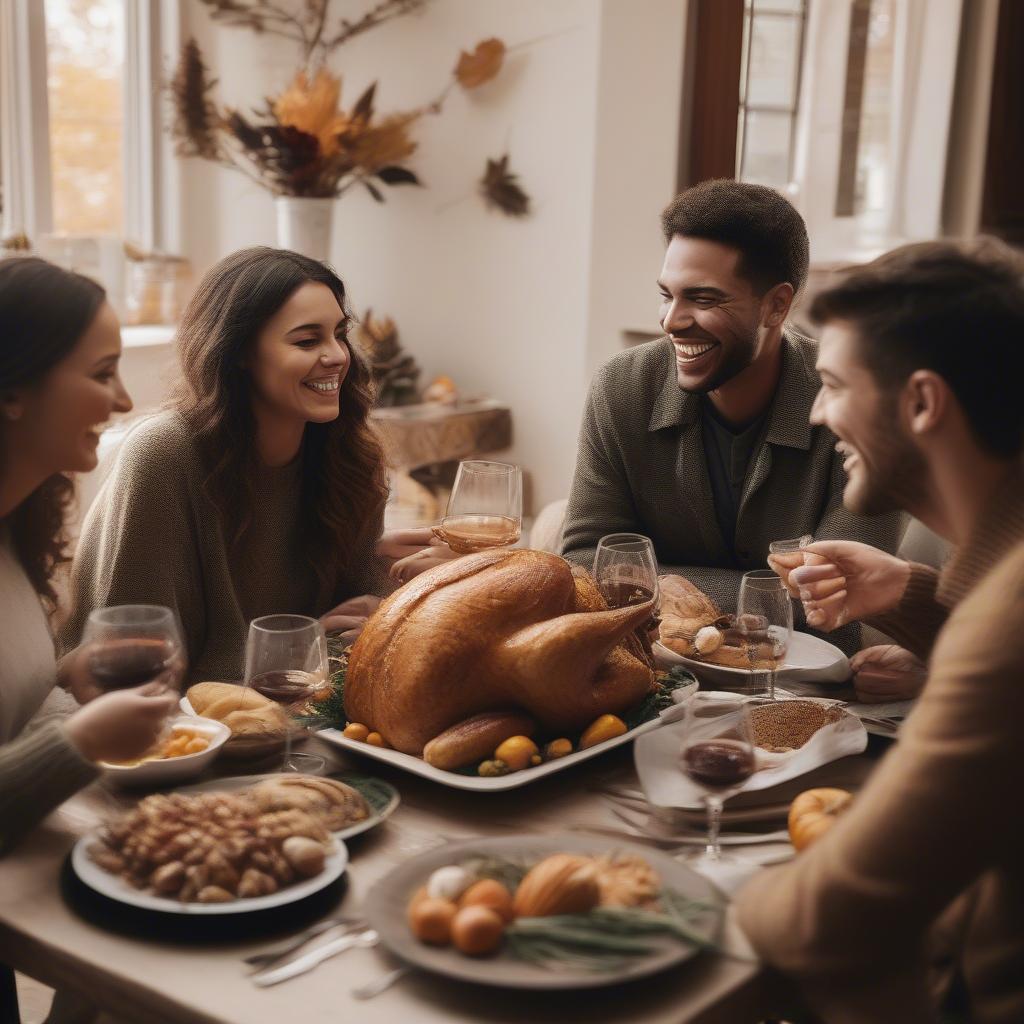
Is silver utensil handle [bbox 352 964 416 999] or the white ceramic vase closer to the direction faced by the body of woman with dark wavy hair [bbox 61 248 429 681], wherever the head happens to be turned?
the silver utensil handle

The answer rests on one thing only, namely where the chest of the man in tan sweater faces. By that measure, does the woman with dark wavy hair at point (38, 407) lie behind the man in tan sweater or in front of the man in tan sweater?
in front

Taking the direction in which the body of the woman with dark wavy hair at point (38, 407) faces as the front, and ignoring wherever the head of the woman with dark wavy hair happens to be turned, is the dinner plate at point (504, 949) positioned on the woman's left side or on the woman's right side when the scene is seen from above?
on the woman's right side

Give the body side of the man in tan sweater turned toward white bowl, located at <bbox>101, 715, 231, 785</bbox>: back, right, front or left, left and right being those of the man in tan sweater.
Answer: front

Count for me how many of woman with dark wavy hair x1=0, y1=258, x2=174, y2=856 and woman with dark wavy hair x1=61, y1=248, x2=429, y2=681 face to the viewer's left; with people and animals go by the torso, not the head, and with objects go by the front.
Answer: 0

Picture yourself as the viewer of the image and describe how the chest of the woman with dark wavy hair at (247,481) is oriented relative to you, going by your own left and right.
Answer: facing the viewer and to the right of the viewer

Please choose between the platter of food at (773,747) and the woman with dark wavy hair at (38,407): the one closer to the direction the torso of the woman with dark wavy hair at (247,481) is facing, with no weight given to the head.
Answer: the platter of food

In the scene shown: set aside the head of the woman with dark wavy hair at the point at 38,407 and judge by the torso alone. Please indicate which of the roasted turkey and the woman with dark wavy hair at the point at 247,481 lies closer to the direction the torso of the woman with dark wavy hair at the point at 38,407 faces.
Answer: the roasted turkey

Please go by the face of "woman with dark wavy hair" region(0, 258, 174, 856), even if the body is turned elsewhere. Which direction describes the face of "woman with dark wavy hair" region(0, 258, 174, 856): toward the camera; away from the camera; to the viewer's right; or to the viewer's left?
to the viewer's right

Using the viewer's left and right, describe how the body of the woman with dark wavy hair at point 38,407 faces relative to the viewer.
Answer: facing to the right of the viewer

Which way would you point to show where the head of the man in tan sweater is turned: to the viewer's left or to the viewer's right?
to the viewer's left

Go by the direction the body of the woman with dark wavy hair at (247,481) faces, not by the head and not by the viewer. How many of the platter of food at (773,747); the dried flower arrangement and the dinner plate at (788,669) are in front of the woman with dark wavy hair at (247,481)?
2

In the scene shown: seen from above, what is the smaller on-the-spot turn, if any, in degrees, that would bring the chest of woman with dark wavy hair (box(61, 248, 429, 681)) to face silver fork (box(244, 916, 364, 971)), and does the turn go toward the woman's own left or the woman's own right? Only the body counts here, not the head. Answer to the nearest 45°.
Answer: approximately 45° to the woman's own right

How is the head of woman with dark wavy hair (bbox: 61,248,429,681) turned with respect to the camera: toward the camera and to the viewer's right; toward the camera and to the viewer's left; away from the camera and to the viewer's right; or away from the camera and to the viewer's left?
toward the camera and to the viewer's right

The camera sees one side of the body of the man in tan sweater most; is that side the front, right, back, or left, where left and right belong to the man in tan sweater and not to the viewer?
left
